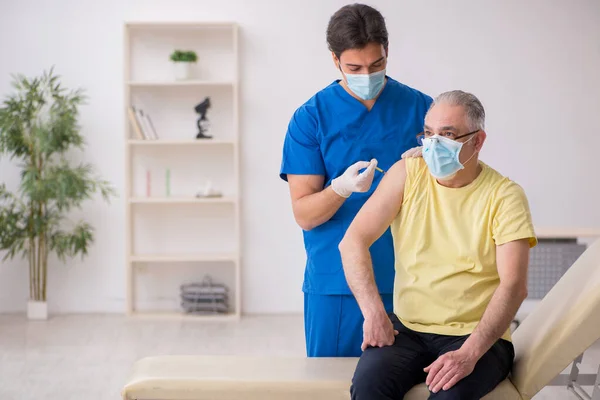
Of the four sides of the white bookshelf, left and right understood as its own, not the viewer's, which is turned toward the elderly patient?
front

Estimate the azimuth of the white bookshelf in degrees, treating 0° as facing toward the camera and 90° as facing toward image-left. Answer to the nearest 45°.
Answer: approximately 0°

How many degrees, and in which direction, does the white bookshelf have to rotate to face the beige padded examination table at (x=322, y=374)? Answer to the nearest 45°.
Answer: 0° — it already faces it

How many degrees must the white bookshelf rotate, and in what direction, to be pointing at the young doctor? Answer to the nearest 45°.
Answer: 0° — it already faces them

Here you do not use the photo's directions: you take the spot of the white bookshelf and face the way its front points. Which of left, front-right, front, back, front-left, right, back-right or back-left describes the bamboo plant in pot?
right
